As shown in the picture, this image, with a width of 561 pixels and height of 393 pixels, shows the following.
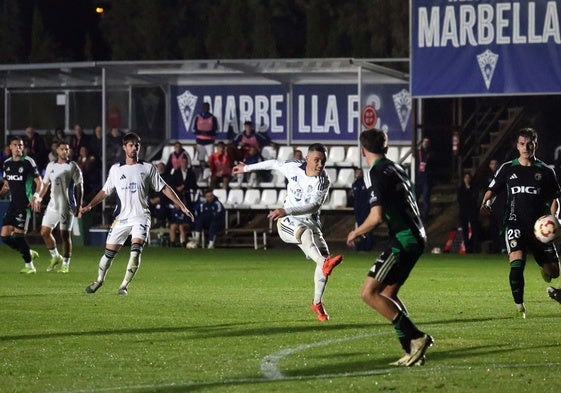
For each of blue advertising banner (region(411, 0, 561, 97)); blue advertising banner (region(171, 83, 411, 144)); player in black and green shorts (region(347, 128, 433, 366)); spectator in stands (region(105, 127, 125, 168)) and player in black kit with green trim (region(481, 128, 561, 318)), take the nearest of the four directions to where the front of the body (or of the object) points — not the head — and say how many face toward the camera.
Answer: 4

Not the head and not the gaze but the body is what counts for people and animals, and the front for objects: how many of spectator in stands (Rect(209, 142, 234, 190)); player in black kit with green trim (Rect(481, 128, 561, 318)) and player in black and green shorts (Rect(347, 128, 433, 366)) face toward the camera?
2

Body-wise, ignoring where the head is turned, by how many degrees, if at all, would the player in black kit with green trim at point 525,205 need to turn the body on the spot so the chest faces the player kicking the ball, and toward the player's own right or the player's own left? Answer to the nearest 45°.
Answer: approximately 90° to the player's own right

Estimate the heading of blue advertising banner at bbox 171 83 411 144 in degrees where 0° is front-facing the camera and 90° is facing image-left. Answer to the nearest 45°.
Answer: approximately 0°

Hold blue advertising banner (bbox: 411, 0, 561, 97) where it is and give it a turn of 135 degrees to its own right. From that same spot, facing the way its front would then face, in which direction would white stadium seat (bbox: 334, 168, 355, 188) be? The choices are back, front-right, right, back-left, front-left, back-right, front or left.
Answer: front

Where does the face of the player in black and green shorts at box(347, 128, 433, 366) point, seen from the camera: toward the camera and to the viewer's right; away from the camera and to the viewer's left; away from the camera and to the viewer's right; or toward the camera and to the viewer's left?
away from the camera and to the viewer's left

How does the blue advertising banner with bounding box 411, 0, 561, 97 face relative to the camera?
toward the camera

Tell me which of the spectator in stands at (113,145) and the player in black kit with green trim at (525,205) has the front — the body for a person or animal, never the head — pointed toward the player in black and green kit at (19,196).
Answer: the spectator in stands

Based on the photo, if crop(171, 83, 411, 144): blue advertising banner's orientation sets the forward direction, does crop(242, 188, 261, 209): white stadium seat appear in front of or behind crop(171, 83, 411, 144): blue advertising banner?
in front

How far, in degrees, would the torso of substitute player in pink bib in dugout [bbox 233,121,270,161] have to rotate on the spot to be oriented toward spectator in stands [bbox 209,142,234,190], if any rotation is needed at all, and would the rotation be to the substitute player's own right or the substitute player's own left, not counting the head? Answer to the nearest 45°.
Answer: approximately 90° to the substitute player's own right

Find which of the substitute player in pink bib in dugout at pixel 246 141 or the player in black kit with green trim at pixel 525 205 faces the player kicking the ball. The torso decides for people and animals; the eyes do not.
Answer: the substitute player in pink bib in dugout

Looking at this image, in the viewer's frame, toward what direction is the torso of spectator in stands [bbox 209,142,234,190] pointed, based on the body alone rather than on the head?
toward the camera

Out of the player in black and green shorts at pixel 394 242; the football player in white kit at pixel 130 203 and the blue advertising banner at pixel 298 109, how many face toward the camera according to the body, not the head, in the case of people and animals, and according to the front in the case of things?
2

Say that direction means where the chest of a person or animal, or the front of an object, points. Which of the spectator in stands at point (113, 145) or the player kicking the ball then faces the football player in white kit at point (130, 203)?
the spectator in stands
